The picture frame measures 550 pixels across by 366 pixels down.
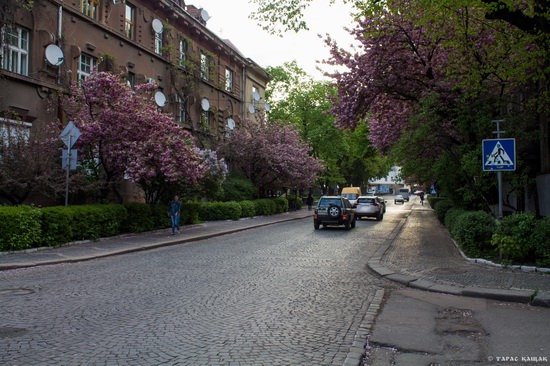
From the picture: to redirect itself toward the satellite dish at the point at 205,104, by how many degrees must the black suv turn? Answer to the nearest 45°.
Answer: approximately 45° to its left

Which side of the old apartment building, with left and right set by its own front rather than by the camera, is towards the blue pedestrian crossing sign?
front

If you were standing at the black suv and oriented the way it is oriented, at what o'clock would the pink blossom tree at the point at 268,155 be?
The pink blossom tree is roughly at 11 o'clock from the black suv.

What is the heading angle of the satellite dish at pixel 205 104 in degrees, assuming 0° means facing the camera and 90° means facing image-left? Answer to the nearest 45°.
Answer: approximately 315°

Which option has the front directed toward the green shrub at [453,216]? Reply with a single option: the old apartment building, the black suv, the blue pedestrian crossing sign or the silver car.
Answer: the old apartment building

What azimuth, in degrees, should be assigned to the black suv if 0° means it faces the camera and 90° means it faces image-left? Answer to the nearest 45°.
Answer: approximately 180°

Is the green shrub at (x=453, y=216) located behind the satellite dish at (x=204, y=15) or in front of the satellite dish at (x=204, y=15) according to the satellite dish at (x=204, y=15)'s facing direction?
in front

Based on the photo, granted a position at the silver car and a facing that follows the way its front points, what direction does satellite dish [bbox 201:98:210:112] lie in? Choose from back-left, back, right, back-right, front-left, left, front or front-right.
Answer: left

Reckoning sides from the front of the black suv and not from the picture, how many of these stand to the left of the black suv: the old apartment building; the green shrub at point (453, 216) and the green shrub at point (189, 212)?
2

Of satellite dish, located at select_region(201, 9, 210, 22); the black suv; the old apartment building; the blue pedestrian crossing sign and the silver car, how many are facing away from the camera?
2

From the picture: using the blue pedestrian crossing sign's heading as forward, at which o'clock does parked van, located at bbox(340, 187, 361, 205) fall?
The parked van is roughly at 5 o'clock from the blue pedestrian crossing sign.

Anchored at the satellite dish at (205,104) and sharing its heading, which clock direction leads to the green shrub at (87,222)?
The green shrub is roughly at 2 o'clock from the satellite dish.

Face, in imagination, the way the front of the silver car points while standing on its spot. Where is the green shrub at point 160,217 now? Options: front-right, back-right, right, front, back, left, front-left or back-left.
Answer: back-left

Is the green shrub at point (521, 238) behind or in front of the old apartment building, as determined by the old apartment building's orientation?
in front

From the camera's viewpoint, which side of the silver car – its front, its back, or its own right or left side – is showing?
back
